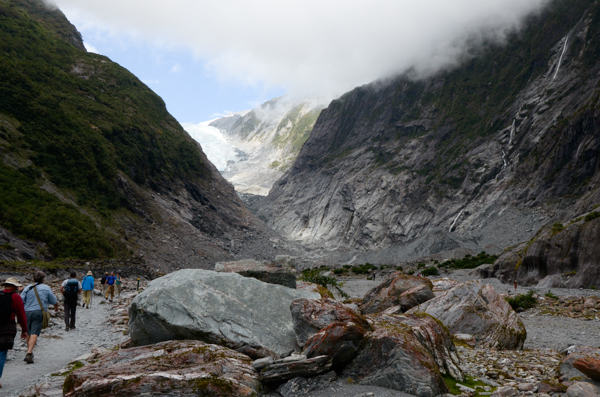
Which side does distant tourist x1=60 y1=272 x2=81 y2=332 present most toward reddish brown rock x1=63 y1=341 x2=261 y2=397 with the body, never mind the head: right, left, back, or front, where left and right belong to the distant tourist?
back

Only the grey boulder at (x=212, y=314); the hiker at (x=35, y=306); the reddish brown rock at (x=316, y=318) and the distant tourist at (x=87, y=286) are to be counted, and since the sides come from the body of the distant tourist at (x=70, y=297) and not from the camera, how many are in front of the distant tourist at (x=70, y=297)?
1

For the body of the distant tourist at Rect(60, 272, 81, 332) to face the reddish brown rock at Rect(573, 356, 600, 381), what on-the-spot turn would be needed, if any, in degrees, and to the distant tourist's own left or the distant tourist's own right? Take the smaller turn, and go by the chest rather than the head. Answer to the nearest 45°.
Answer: approximately 135° to the distant tourist's own right

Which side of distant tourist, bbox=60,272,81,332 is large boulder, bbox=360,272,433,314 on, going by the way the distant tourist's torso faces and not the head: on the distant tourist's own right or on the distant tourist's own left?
on the distant tourist's own right

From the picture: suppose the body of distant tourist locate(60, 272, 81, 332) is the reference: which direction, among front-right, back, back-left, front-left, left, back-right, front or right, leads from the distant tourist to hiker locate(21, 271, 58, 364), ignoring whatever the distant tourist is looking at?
back

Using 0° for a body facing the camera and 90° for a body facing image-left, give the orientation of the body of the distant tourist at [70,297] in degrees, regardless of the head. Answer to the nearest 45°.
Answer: approximately 180°

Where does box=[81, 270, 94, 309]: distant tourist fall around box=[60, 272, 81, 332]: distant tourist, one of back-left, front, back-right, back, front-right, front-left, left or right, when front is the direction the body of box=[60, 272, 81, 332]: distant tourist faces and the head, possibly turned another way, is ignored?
front

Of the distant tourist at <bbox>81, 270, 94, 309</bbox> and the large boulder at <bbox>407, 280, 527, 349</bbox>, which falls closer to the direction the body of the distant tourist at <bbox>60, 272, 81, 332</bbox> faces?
the distant tourist

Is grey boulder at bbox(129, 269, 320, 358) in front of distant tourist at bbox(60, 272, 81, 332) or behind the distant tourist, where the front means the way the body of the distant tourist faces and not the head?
behind

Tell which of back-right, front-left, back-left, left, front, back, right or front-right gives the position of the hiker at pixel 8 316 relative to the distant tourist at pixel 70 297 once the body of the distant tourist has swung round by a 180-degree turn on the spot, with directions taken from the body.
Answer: front
